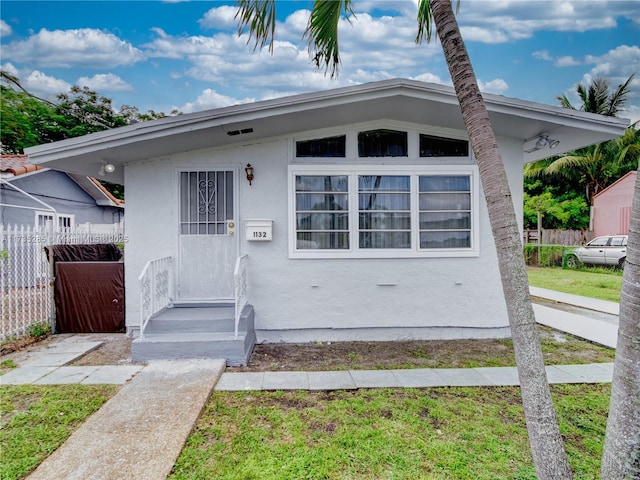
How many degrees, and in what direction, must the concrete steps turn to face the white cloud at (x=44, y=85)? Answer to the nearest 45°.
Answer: approximately 180°

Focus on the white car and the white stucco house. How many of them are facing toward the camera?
1

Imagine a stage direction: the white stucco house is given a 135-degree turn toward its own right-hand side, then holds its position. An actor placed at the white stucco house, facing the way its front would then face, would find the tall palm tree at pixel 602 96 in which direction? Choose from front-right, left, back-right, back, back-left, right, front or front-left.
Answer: right

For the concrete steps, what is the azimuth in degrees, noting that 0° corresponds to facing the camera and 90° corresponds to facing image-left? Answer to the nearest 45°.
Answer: approximately 0°

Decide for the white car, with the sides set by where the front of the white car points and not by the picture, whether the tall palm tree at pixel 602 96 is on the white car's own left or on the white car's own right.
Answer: on the white car's own right

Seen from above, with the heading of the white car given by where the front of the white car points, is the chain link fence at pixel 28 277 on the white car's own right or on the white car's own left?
on the white car's own left

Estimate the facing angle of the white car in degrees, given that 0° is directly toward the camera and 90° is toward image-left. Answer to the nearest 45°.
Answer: approximately 90°

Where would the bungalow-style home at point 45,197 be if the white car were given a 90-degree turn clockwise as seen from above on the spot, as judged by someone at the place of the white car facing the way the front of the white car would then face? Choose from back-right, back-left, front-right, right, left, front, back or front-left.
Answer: back-left

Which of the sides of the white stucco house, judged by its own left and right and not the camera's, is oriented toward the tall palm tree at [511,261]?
front

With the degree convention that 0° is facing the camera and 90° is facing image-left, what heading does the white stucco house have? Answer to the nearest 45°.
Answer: approximately 0°

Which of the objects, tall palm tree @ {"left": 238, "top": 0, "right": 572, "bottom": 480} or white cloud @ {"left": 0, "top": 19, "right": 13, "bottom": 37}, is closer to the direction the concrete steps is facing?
the tall palm tree

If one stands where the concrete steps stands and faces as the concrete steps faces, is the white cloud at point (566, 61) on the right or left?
on its left

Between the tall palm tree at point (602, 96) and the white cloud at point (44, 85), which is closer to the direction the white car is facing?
the white cloud

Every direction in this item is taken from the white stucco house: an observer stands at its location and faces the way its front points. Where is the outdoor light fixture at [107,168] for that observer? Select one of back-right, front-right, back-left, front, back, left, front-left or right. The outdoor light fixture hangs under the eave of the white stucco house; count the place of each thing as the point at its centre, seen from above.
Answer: right
